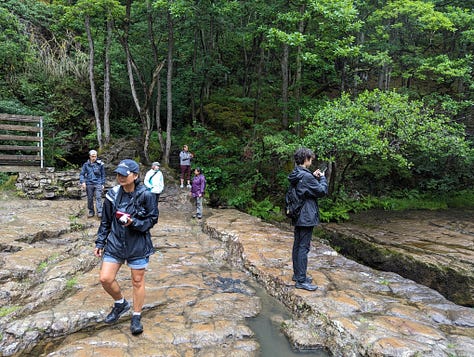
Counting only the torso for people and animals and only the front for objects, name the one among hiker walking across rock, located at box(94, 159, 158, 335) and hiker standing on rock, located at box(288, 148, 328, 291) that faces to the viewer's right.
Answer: hiker standing on rock, located at box(288, 148, 328, 291)

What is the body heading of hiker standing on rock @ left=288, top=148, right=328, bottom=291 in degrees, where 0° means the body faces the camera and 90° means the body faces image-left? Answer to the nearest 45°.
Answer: approximately 270°

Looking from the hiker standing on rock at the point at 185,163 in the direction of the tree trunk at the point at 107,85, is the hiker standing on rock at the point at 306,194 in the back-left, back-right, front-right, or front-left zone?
back-left

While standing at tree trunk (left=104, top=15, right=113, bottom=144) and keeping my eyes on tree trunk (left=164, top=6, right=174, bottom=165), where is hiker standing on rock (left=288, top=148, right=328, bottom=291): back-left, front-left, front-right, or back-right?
front-right

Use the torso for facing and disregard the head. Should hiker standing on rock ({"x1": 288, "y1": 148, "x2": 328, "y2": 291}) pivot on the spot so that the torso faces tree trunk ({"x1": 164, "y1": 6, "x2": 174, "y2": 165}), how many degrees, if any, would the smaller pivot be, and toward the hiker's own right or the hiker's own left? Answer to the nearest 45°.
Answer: approximately 135° to the hiker's own left

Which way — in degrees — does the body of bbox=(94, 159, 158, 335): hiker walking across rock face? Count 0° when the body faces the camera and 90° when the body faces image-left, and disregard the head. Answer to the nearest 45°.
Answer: approximately 45°

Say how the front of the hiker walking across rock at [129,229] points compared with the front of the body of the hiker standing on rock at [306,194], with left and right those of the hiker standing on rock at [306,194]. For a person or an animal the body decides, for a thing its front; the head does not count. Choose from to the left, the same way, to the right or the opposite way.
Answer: to the right

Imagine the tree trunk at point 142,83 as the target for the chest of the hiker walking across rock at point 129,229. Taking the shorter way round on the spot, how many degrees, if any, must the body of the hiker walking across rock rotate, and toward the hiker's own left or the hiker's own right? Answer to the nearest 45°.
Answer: approximately 135° to the hiker's own right

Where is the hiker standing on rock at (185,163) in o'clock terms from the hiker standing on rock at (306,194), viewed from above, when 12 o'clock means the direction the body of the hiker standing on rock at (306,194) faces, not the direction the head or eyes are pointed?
the hiker standing on rock at (185,163) is roughly at 8 o'clock from the hiker standing on rock at (306,194).

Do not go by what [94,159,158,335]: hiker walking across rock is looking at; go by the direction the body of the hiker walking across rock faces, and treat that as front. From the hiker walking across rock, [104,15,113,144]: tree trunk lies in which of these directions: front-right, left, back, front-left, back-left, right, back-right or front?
back-right
